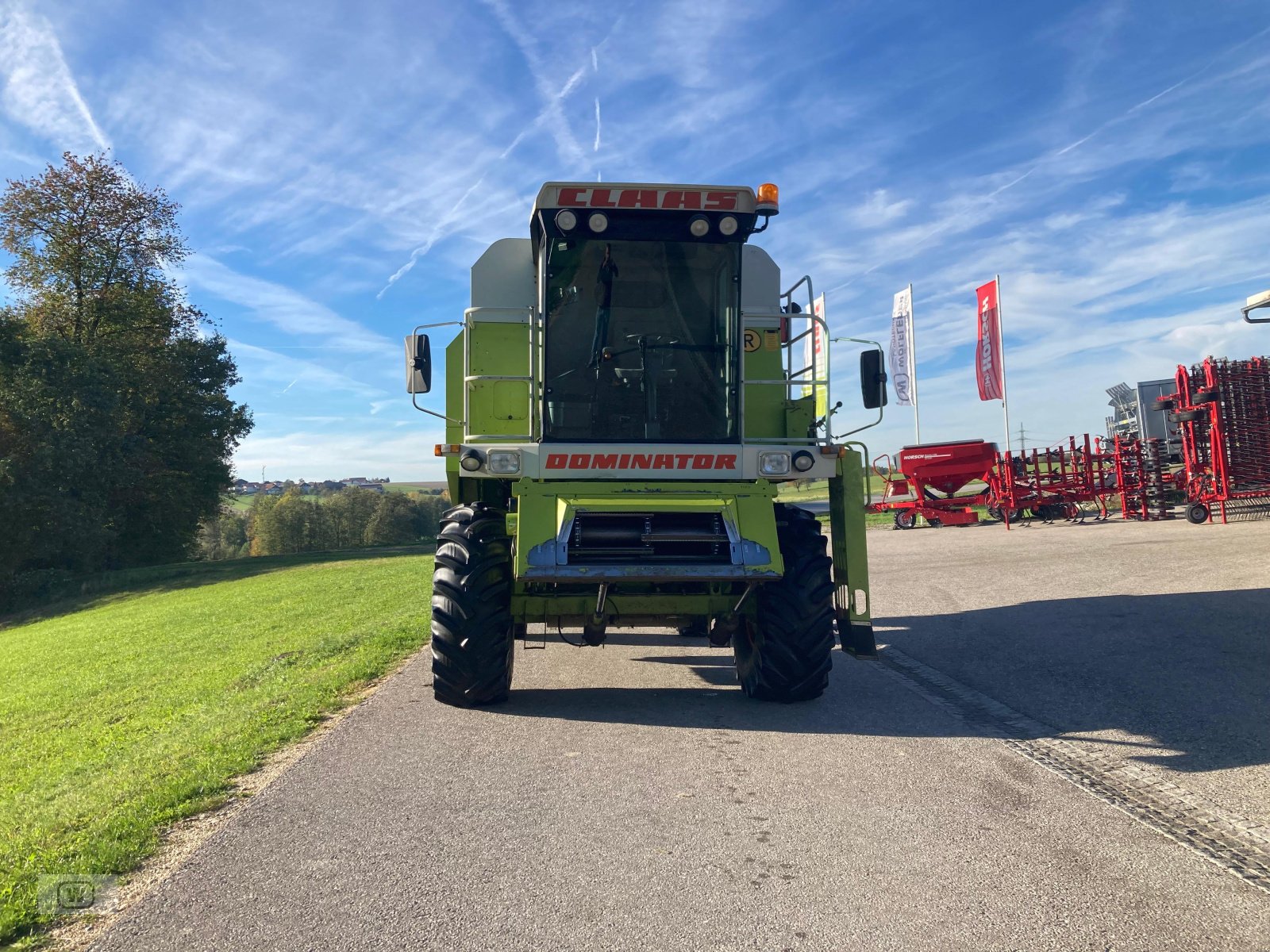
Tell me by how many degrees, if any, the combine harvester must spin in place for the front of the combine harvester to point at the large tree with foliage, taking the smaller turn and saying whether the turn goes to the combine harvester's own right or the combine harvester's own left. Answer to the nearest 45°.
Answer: approximately 135° to the combine harvester's own right

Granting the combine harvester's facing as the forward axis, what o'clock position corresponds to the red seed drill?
The red seed drill is roughly at 7 o'clock from the combine harvester.

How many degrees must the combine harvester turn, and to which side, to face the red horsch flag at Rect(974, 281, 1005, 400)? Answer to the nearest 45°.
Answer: approximately 135° to its left

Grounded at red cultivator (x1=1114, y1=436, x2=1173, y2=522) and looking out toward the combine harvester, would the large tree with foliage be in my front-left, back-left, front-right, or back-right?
front-right

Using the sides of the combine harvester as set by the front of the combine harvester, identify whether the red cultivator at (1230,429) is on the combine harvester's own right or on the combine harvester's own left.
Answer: on the combine harvester's own left

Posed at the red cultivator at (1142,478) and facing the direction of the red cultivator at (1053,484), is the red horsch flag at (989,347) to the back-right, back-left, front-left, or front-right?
front-right

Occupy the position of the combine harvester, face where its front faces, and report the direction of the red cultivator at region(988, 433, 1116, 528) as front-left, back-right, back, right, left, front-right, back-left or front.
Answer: back-left

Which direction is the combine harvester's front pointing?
toward the camera

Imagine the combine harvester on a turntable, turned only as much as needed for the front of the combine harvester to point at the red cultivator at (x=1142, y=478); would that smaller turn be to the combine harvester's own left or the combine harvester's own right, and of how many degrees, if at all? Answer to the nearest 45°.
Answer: approximately 135° to the combine harvester's own left

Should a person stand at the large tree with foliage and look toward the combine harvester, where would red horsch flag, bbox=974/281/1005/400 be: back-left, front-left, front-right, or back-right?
front-left
